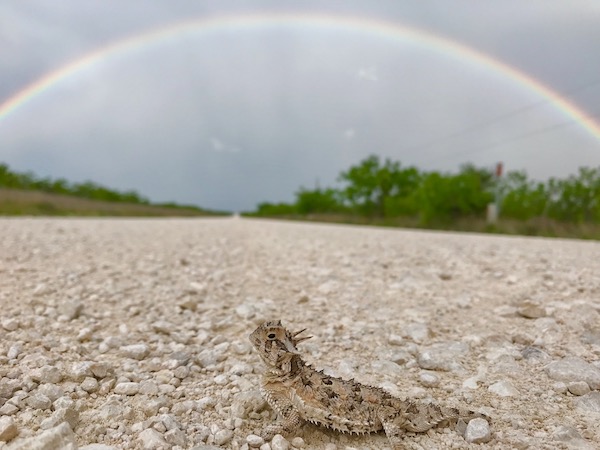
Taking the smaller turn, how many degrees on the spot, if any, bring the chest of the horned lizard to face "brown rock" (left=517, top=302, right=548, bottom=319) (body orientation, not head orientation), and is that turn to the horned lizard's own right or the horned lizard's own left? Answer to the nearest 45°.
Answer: approximately 135° to the horned lizard's own right

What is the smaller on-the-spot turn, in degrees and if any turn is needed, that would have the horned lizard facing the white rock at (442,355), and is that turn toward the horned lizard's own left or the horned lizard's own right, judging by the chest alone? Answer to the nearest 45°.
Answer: approximately 135° to the horned lizard's own right

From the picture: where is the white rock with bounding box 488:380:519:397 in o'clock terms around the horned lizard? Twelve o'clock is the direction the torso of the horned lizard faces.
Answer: The white rock is roughly at 5 o'clock from the horned lizard.

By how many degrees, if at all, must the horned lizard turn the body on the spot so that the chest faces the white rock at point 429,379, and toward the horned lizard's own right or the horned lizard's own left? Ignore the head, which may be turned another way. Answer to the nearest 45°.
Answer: approximately 135° to the horned lizard's own right

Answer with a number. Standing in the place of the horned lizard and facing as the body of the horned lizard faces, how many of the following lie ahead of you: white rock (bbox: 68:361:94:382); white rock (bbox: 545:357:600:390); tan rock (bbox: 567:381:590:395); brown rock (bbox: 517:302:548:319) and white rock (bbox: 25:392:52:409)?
2

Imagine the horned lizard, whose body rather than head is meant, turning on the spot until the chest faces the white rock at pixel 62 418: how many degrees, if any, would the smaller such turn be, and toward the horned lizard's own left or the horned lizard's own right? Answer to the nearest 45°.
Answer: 0° — it already faces it

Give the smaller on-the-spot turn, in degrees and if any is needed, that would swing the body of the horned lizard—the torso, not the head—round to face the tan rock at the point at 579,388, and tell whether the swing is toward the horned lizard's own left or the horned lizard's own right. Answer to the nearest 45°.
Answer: approximately 180°

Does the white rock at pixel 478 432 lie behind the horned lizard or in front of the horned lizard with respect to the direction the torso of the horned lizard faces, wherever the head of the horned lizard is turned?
behind

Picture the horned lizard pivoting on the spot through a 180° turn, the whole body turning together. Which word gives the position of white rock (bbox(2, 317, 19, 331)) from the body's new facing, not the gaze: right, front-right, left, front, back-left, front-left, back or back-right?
back

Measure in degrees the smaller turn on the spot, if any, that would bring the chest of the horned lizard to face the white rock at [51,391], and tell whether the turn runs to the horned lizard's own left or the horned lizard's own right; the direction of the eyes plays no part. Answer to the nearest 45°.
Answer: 0° — it already faces it

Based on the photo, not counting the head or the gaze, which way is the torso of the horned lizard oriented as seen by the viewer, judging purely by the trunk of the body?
to the viewer's left

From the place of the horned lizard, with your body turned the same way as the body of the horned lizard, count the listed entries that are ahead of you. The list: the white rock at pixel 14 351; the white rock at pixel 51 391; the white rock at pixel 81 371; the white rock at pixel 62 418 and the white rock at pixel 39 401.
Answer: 5
